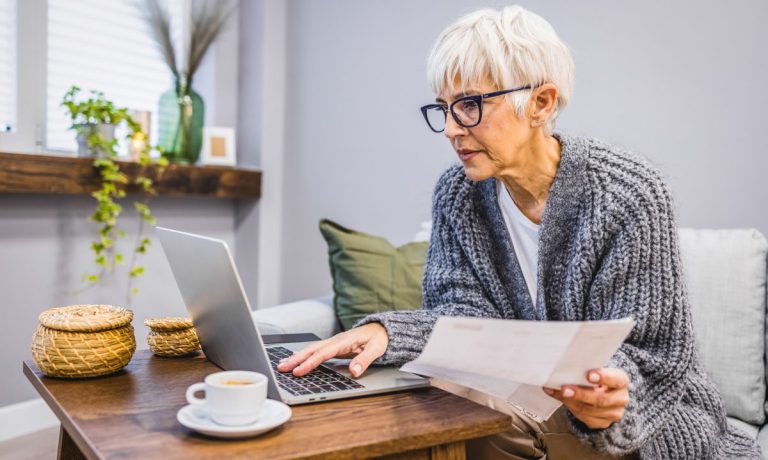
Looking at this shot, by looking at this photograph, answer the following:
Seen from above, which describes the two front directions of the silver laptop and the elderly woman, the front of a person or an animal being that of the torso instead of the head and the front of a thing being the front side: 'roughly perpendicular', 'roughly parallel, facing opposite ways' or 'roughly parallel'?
roughly parallel, facing opposite ways

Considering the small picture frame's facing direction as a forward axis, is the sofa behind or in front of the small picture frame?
in front

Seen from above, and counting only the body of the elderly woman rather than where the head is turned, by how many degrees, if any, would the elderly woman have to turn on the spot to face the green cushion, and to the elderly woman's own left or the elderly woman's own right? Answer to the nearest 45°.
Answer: approximately 90° to the elderly woman's own right

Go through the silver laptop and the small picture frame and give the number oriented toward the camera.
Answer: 1

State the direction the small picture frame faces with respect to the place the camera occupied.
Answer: facing the viewer

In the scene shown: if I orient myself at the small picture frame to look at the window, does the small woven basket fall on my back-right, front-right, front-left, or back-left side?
front-left

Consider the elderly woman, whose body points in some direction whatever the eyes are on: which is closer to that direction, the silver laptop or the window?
the silver laptop

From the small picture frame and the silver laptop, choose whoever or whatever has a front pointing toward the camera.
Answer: the small picture frame

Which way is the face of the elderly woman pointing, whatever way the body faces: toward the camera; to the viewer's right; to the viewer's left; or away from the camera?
to the viewer's left

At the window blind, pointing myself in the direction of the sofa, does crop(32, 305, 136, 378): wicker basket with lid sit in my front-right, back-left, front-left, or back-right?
front-right

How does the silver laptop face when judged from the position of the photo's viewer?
facing away from the viewer and to the right of the viewer

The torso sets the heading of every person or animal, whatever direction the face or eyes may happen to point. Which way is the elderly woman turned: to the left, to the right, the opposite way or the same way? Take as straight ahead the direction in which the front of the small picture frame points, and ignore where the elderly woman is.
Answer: to the right

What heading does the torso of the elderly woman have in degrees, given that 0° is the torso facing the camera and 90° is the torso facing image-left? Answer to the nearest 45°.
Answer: approximately 45°
